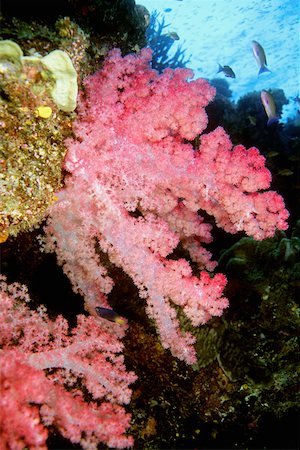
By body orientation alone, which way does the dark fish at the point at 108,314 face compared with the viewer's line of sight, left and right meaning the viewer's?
facing to the left of the viewer
